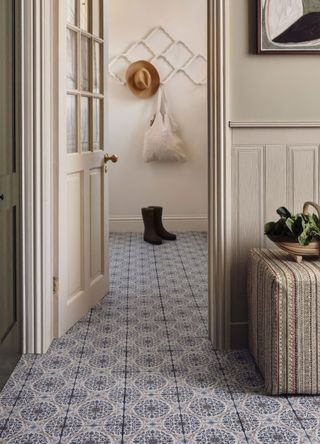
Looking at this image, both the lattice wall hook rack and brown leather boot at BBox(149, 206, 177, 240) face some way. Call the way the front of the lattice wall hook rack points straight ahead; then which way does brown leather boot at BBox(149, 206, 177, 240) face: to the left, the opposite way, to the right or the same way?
to the left

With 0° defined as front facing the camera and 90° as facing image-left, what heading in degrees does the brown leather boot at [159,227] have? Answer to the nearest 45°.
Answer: approximately 270°

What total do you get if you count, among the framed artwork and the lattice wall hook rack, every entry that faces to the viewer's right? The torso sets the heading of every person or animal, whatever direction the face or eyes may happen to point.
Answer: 0

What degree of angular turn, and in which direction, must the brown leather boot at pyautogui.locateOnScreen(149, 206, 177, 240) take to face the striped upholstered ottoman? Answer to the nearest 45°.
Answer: approximately 90° to its right

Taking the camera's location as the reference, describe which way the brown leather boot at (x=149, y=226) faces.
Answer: facing the viewer and to the right of the viewer

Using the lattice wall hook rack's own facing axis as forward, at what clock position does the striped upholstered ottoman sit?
The striped upholstered ottoman is roughly at 12 o'clock from the lattice wall hook rack.

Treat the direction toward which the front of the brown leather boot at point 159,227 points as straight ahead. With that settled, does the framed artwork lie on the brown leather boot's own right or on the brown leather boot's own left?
on the brown leather boot's own right

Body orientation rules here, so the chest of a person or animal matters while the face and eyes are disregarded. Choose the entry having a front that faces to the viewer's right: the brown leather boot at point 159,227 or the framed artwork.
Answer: the brown leather boot
